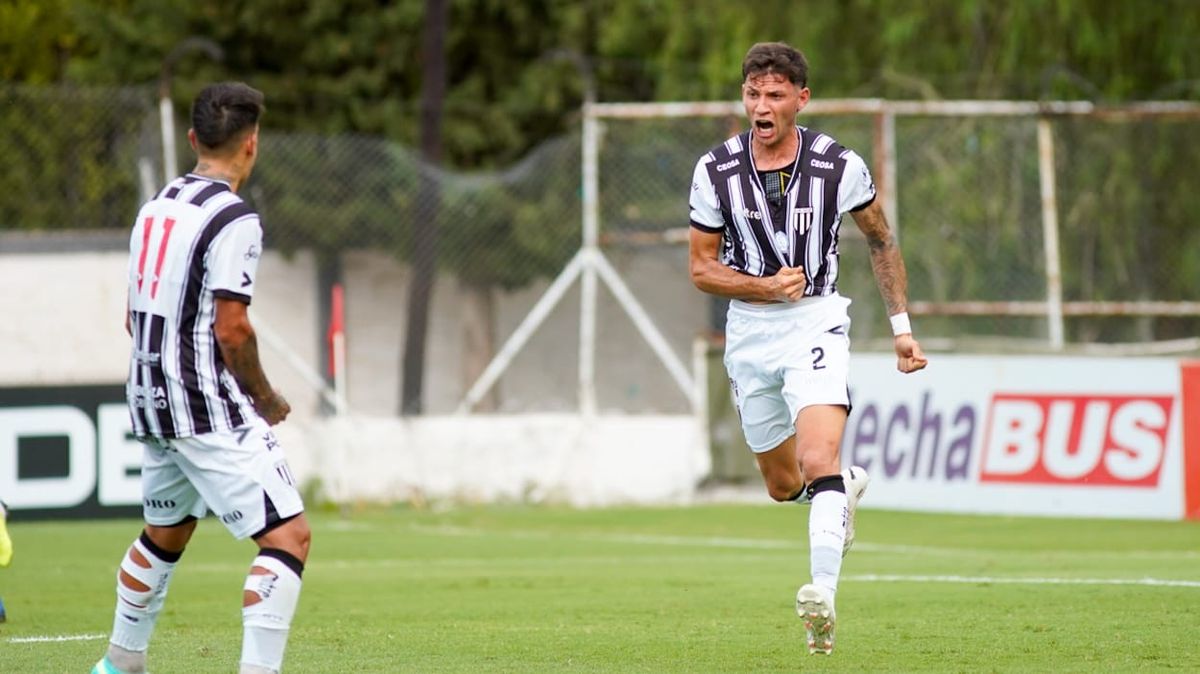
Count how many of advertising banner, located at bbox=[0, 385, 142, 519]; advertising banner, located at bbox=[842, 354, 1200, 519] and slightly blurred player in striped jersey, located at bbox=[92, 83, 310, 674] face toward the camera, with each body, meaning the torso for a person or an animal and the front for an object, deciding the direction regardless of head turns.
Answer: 2

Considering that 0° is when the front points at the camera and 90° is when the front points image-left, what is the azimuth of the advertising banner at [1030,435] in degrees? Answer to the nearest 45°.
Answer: approximately 0°

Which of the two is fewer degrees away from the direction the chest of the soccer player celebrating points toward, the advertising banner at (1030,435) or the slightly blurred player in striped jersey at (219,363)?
the slightly blurred player in striped jersey

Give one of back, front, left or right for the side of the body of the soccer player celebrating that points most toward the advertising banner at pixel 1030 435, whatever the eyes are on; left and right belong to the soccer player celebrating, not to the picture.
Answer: back

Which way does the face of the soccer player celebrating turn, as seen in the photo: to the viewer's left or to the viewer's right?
to the viewer's left

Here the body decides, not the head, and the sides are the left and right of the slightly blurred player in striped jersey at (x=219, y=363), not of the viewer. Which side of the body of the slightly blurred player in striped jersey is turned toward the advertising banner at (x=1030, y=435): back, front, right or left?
front

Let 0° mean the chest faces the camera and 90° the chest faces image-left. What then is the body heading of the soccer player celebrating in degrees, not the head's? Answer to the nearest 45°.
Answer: approximately 0°

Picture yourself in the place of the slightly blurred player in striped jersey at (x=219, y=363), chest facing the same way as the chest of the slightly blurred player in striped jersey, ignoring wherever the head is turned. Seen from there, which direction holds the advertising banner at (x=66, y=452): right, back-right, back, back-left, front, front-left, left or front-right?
front-left

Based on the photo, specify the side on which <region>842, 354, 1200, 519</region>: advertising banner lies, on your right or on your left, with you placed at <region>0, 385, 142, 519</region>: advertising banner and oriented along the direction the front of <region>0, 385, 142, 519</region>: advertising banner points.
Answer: on your left

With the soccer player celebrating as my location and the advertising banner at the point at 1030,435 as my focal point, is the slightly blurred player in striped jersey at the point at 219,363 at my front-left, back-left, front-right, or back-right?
back-left

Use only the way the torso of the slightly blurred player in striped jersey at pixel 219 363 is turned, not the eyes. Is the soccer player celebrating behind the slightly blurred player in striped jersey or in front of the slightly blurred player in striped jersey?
in front
